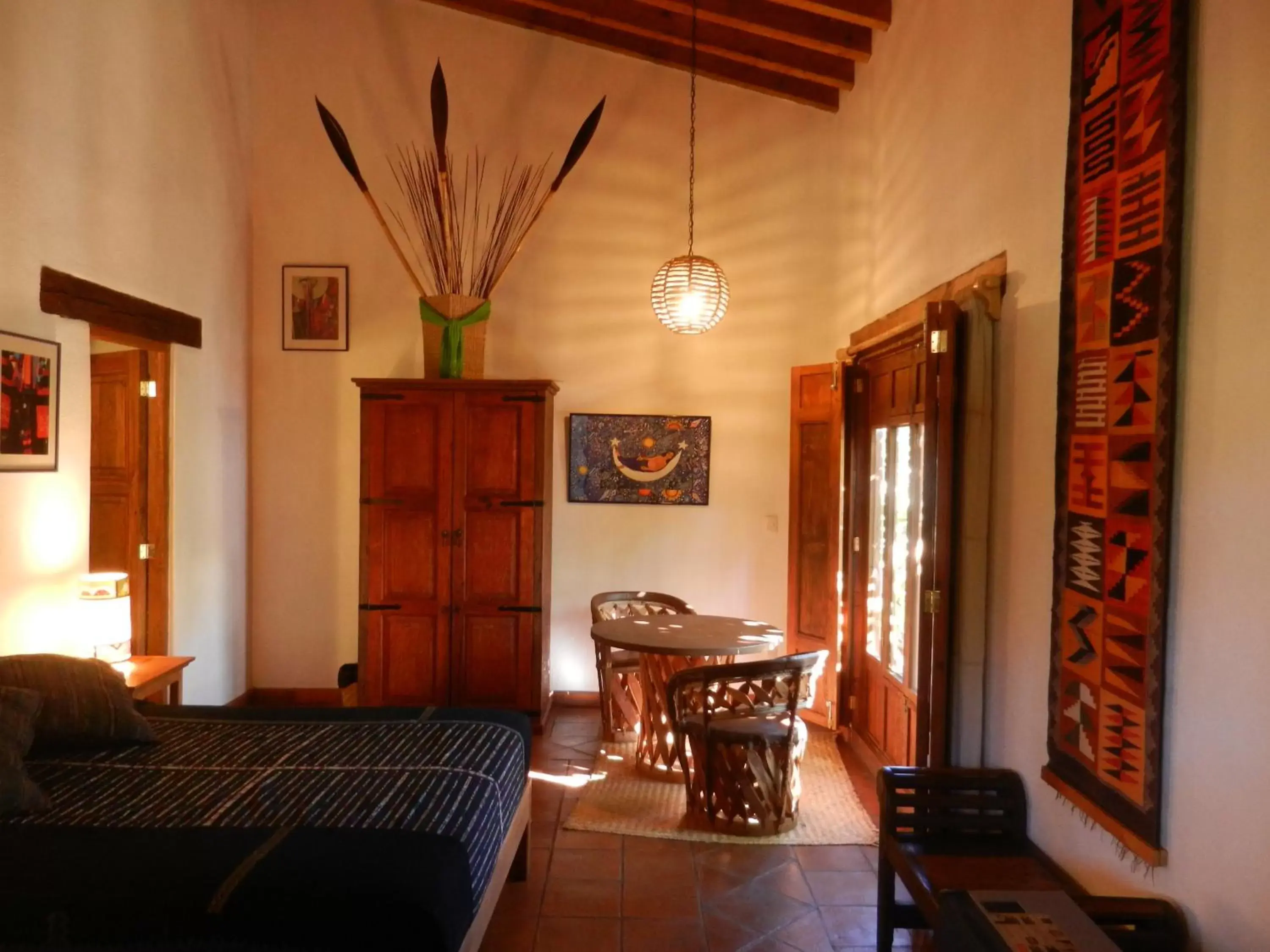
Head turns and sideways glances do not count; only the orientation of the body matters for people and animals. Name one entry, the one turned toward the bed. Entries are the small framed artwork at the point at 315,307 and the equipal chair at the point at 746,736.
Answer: the small framed artwork

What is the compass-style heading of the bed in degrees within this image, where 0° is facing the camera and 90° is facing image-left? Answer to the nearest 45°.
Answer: approximately 270°

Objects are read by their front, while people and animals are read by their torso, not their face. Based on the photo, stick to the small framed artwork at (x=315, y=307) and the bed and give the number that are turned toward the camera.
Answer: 1

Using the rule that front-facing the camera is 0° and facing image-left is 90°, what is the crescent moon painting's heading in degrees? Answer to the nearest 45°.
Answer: approximately 0°

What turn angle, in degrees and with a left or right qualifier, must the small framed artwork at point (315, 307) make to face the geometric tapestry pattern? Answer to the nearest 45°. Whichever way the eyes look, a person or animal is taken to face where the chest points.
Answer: approximately 45° to its left
